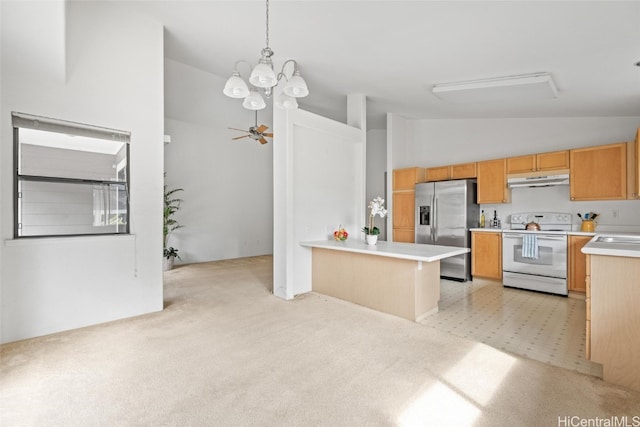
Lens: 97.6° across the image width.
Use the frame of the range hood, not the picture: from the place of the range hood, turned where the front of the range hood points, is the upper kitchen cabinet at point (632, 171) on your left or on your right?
on your left

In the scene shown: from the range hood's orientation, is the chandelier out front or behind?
out front

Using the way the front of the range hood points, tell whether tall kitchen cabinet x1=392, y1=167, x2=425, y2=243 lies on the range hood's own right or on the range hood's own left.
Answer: on the range hood's own right

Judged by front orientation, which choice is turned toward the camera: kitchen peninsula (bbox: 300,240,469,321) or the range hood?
the range hood

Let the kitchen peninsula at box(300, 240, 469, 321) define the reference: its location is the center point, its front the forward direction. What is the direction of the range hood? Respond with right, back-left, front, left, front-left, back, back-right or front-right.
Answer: front

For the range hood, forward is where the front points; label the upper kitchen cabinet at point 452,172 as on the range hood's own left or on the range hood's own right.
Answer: on the range hood's own right

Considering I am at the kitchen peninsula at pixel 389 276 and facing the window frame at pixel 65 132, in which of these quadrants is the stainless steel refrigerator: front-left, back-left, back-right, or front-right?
back-right

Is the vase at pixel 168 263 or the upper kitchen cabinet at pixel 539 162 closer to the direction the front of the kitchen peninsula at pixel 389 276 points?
the upper kitchen cabinet

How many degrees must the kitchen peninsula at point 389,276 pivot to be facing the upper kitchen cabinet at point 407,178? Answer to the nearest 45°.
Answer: approximately 45° to its left

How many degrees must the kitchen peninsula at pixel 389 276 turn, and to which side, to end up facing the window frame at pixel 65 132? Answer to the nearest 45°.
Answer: approximately 135° to its left

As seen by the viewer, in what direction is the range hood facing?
toward the camera

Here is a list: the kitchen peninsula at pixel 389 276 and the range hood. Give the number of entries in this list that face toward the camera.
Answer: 1

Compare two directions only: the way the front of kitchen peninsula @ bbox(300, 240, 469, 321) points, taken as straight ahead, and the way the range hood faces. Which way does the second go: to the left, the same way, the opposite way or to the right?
the opposite way

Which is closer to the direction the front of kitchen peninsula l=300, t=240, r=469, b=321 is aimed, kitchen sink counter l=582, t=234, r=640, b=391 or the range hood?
the range hood

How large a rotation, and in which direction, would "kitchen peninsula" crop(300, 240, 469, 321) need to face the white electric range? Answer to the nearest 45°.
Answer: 0° — it already faces it
